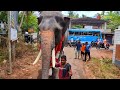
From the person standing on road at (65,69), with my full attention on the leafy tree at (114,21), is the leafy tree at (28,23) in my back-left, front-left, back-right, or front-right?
front-left

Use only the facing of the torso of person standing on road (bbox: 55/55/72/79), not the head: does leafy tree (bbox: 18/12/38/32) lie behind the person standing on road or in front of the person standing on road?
behind

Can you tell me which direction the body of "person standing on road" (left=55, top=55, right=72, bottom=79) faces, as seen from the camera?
toward the camera

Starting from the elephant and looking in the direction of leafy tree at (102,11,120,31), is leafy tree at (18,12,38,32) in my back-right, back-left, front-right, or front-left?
front-left
